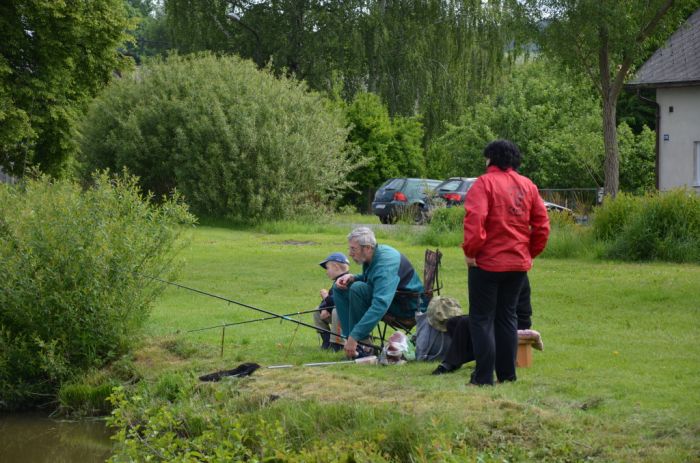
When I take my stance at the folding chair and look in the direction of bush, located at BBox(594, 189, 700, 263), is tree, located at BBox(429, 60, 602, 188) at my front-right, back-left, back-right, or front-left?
front-left

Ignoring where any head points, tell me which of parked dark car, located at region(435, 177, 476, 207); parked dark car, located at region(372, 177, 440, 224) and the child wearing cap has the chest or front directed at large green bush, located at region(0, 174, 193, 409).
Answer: the child wearing cap

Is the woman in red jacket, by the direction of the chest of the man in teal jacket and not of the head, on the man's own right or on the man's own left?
on the man's own left

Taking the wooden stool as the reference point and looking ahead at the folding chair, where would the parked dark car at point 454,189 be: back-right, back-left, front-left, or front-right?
front-right

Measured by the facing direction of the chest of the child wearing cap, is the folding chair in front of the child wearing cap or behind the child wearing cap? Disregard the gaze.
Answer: behind

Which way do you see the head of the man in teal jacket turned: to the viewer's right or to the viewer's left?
to the viewer's left

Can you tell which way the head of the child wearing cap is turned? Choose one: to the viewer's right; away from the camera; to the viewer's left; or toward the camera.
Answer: to the viewer's left

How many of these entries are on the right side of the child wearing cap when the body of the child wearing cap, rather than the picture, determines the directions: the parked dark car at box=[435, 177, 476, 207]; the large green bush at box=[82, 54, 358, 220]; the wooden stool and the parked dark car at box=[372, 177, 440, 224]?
3

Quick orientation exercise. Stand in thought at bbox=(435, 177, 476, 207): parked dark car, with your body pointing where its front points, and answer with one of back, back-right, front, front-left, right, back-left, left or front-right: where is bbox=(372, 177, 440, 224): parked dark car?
left

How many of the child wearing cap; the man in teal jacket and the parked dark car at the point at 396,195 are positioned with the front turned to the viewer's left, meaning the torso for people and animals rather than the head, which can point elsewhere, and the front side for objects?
2

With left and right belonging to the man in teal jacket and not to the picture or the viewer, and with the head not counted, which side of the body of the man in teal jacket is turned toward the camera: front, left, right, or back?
left

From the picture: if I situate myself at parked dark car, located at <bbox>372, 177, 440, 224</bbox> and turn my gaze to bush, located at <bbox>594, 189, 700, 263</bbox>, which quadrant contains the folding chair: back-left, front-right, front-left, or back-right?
front-right

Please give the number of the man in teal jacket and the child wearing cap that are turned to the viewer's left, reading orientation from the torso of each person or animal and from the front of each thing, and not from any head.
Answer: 2

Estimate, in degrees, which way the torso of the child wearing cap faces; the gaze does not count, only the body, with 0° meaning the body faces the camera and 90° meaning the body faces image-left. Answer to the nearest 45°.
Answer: approximately 90°

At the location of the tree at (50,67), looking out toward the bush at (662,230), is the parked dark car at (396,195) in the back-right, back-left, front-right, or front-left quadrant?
front-left

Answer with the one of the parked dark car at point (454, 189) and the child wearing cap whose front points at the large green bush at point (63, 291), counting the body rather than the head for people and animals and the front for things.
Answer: the child wearing cap

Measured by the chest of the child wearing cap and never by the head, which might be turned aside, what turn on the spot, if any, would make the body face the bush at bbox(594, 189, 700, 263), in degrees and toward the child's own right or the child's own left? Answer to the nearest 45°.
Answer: approximately 135° to the child's own right

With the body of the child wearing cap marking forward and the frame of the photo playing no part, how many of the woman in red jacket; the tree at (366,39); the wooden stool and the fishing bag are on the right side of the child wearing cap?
1
